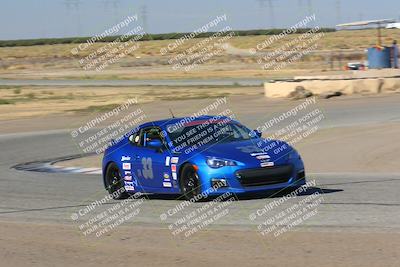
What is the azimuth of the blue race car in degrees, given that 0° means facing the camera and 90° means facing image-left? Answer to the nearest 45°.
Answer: approximately 315°
